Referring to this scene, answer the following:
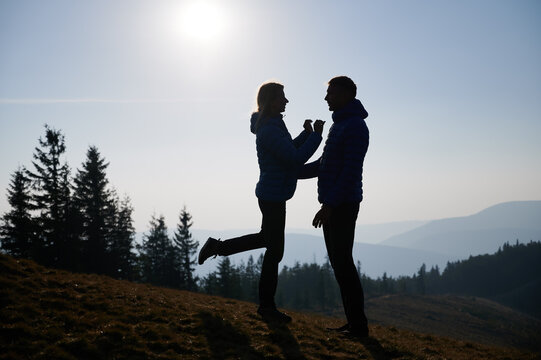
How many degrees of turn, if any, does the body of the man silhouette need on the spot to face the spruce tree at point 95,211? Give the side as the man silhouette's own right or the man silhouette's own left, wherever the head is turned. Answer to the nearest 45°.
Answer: approximately 45° to the man silhouette's own right

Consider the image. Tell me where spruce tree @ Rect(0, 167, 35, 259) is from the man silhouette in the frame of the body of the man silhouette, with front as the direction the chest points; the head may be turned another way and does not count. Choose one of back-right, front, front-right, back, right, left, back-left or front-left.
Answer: front-right

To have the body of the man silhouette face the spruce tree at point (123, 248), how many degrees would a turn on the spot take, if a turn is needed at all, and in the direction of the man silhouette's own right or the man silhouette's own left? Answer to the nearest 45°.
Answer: approximately 45° to the man silhouette's own right

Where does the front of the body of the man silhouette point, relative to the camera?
to the viewer's left

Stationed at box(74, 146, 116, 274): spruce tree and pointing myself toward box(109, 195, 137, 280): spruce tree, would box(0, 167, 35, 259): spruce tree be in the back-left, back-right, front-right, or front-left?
back-left
